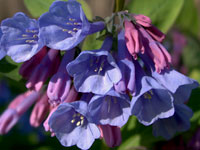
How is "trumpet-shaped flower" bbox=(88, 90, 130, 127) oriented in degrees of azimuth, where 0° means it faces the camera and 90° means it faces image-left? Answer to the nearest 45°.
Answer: approximately 0°

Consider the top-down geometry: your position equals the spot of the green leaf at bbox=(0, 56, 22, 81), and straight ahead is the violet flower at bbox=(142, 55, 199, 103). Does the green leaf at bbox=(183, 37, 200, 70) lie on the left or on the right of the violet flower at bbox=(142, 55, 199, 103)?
left

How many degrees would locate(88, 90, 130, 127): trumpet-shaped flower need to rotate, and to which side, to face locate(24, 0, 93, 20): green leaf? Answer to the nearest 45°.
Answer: approximately 135° to its right

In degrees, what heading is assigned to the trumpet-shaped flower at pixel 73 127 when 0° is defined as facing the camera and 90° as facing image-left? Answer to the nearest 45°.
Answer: approximately 45°

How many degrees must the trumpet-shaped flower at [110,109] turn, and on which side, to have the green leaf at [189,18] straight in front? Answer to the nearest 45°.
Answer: approximately 135° to its left
